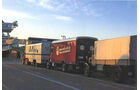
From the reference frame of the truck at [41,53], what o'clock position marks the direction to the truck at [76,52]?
the truck at [76,52] is roughly at 7 o'clock from the truck at [41,53].

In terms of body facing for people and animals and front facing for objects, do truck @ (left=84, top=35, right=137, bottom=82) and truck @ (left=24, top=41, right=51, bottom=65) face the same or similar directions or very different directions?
same or similar directions

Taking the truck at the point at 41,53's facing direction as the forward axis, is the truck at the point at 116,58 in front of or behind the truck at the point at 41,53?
behind

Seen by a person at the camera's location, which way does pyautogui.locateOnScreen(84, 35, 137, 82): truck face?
facing away from the viewer and to the left of the viewer

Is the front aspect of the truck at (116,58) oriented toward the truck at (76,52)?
yes

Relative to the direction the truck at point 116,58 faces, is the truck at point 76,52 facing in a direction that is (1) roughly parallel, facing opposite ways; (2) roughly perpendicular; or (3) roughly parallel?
roughly parallel

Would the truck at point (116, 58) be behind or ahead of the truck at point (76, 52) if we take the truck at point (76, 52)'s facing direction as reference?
behind

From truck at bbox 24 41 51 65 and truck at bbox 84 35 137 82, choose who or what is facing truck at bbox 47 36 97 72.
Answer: truck at bbox 84 35 137 82

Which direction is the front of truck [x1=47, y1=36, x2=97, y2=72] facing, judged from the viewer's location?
facing away from the viewer and to the left of the viewer

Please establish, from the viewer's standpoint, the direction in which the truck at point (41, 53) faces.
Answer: facing away from the viewer and to the left of the viewer

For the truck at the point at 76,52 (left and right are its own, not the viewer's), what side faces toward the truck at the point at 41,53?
front

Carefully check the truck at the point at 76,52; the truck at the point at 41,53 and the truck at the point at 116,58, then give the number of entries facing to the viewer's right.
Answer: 0

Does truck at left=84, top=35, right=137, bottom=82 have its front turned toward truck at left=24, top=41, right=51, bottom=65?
yes
